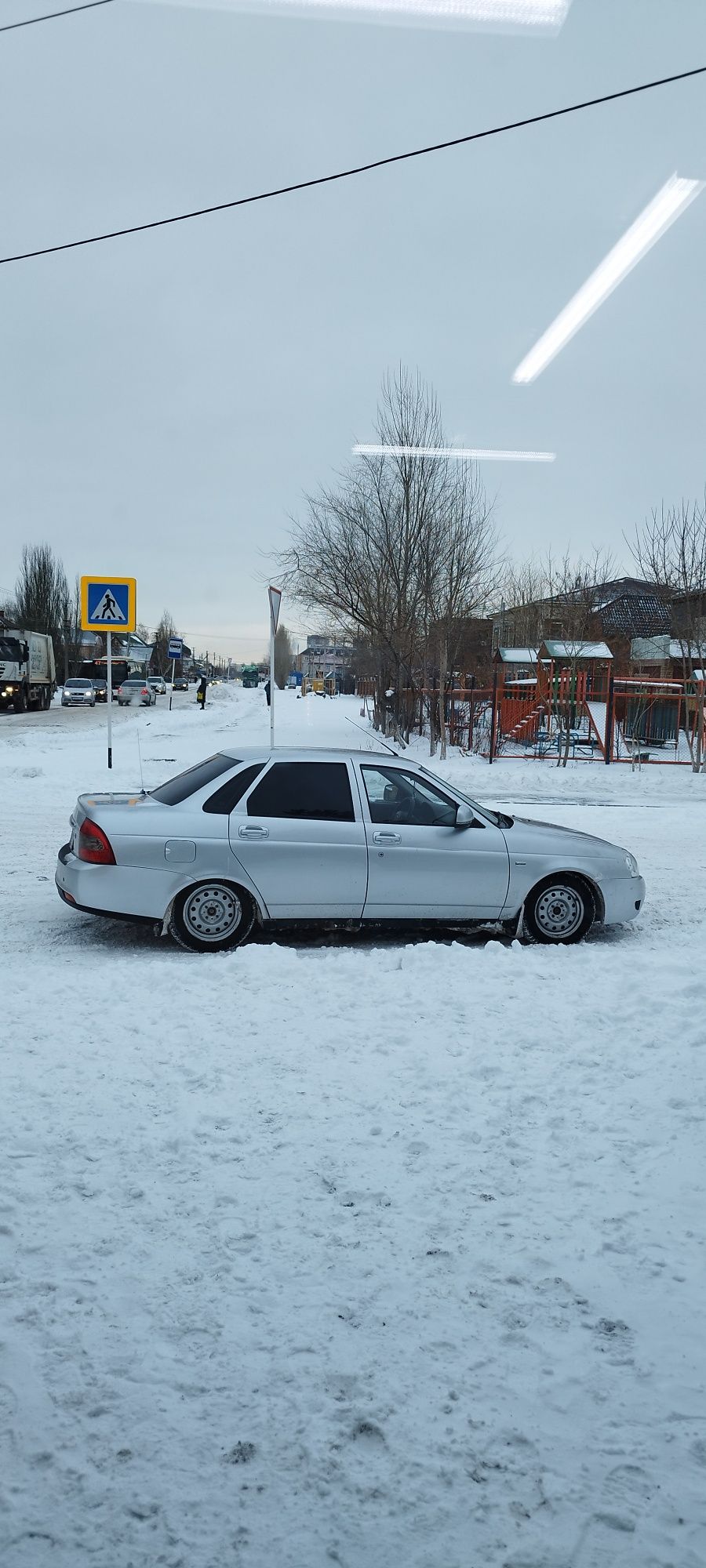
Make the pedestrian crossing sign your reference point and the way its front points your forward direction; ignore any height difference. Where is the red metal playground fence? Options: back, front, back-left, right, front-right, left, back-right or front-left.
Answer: back-left

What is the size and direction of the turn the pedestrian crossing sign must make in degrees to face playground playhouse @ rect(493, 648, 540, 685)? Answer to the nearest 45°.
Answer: approximately 135° to its left

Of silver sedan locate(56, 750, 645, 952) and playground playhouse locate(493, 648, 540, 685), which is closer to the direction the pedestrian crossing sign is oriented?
the silver sedan

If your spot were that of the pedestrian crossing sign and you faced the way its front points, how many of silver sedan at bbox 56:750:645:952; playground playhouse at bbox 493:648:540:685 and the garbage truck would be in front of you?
1

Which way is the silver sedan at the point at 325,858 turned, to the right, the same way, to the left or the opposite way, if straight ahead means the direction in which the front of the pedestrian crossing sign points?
to the left

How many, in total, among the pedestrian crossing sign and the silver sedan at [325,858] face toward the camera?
1

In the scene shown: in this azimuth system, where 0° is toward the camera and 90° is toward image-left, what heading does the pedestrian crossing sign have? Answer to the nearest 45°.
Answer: approximately 0°

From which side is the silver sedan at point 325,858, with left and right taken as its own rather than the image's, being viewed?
right

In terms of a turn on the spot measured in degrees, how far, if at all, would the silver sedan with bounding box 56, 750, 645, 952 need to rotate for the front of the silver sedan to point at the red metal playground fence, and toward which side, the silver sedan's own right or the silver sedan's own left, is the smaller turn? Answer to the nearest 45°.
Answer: approximately 90° to the silver sedan's own left

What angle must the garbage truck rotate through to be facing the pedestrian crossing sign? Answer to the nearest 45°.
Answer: approximately 45° to its left

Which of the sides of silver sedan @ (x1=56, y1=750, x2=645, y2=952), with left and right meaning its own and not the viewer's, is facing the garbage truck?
left

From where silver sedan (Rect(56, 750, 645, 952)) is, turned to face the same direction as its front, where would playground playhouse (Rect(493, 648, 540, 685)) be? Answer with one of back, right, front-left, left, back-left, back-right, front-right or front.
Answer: left

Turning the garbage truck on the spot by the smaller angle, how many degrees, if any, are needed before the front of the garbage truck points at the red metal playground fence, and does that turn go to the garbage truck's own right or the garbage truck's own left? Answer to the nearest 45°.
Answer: approximately 90° to the garbage truck's own left

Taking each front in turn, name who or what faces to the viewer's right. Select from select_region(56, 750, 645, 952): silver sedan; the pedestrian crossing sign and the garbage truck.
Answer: the silver sedan
